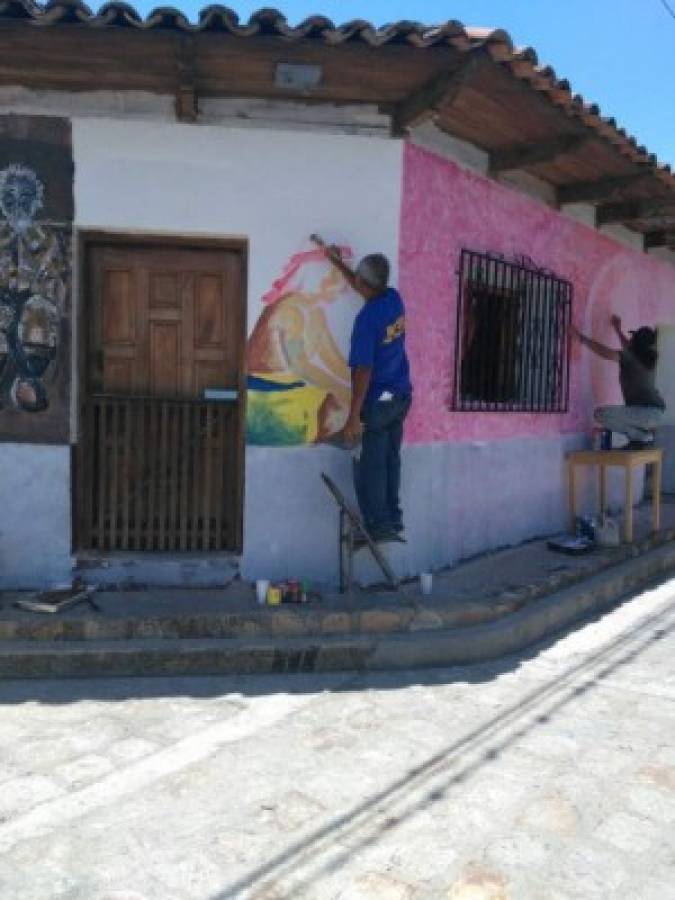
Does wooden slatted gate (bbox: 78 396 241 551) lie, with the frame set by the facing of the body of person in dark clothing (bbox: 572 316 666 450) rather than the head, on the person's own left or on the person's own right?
on the person's own left

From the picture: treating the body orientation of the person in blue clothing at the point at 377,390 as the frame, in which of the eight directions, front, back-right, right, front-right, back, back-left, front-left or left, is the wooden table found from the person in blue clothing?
right

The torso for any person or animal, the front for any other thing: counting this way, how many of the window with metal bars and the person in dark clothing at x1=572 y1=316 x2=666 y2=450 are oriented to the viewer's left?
1

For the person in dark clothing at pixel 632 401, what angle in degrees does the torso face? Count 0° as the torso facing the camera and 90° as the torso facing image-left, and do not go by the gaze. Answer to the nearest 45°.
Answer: approximately 90°

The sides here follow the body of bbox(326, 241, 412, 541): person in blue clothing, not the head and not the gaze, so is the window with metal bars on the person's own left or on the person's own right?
on the person's own right

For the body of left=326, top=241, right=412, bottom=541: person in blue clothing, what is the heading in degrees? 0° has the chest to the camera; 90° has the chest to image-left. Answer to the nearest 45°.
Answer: approximately 135°

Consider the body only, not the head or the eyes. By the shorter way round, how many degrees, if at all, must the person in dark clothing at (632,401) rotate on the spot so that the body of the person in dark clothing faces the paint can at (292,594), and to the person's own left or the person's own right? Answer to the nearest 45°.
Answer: approximately 45° to the person's own left

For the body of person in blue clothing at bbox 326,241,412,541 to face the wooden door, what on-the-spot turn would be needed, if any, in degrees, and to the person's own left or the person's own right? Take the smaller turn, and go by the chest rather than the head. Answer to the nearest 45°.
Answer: approximately 45° to the person's own left

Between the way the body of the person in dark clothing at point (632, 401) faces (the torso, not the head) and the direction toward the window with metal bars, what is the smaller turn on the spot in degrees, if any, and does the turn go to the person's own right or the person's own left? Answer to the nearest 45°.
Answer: approximately 45° to the person's own left

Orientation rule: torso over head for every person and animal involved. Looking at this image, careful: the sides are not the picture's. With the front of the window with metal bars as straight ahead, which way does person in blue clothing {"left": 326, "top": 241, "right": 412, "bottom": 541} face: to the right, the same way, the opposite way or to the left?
the opposite way

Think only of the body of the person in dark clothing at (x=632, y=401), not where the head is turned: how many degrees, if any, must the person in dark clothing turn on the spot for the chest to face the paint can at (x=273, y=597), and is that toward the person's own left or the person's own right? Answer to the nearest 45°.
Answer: approximately 45° to the person's own left

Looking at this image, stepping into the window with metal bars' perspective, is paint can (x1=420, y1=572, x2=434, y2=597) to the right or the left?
on its right

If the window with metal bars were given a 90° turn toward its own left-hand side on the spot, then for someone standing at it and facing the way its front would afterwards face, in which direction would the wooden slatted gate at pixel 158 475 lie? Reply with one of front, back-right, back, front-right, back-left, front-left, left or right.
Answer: back

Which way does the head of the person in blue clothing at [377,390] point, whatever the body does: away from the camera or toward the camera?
away from the camera
